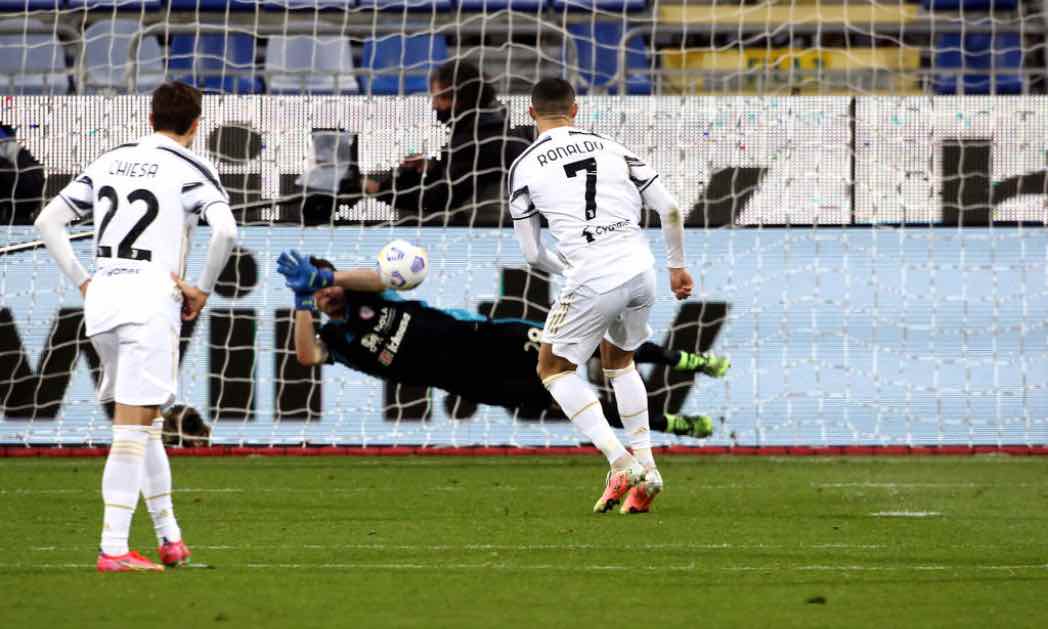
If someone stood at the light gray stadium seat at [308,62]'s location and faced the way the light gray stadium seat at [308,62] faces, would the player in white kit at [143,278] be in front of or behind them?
in front

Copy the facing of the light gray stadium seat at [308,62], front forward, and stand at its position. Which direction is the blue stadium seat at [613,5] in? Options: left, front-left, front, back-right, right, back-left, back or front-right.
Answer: left

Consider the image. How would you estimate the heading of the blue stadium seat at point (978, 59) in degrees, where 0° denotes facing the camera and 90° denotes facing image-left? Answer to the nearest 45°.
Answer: approximately 0°

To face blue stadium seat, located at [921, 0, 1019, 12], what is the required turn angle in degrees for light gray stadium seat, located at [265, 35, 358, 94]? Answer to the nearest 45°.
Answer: approximately 90° to its left

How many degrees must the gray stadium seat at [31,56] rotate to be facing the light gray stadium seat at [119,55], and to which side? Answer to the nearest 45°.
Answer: approximately 90° to its left

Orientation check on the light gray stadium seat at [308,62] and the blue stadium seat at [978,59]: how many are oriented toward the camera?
2

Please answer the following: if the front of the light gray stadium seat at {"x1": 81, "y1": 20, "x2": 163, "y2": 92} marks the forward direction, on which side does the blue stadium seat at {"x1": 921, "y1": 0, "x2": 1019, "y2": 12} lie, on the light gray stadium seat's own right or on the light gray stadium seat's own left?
on the light gray stadium seat's own left

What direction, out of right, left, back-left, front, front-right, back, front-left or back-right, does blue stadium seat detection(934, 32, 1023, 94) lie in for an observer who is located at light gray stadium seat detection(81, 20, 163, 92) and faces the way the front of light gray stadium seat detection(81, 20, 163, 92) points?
left
